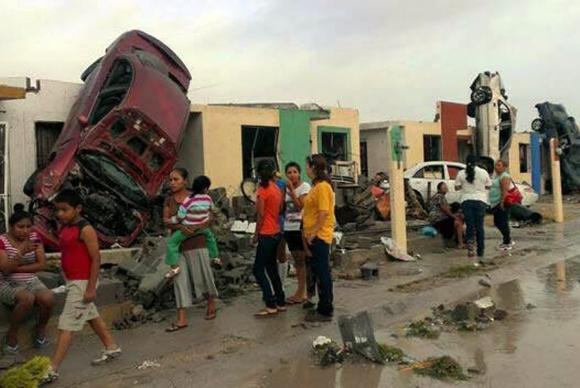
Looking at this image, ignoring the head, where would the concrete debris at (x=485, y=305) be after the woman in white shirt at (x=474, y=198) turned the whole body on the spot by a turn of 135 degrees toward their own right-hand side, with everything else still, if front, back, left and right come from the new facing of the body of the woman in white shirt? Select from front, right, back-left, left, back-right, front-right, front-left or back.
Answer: front-right

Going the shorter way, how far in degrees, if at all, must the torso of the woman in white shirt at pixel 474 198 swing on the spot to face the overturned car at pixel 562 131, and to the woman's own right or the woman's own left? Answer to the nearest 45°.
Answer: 0° — they already face it

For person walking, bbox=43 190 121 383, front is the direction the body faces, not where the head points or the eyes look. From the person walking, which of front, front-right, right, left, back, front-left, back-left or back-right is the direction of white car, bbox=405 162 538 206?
back

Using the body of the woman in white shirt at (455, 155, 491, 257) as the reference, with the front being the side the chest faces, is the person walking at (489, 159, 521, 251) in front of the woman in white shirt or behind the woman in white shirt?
in front

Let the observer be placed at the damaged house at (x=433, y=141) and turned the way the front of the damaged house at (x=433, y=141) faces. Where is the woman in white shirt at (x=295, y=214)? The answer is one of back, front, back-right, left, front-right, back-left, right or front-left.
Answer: front-right

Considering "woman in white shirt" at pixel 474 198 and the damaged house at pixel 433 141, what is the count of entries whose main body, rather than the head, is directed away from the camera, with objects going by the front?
1
